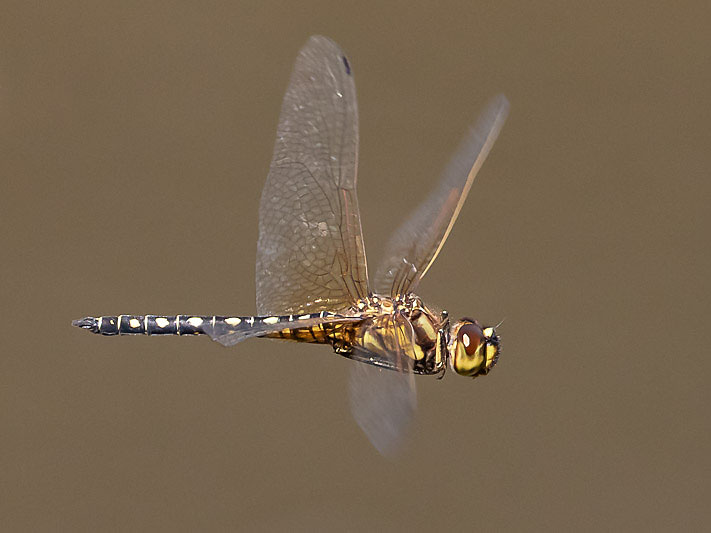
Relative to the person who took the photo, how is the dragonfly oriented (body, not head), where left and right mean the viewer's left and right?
facing to the right of the viewer
